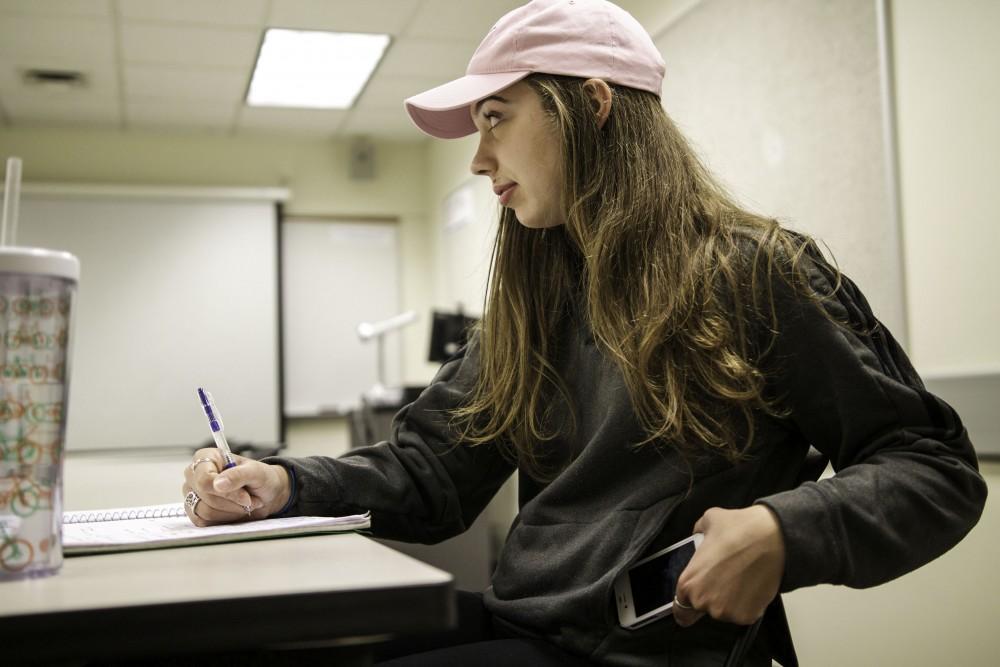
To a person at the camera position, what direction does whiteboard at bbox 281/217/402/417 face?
facing the viewer

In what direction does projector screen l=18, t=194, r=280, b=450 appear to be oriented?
toward the camera

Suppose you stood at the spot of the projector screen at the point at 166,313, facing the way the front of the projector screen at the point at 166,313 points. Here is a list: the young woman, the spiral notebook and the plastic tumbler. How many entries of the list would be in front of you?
3

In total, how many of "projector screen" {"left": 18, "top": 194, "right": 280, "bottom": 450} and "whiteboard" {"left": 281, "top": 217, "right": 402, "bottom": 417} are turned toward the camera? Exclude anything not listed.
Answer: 2

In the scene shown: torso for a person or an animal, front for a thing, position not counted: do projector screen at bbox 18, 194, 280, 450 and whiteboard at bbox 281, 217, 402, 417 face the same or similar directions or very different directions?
same or similar directions

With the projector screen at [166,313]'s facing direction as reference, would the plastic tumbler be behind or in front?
in front

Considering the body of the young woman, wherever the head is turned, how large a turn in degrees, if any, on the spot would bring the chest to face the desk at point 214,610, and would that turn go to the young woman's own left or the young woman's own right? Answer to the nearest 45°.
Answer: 0° — they already face it

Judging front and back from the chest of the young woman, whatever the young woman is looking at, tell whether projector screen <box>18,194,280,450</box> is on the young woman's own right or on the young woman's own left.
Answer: on the young woman's own right

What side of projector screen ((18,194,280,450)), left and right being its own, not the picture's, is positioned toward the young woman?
front

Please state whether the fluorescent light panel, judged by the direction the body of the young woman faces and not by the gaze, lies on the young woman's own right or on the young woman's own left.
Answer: on the young woman's own right

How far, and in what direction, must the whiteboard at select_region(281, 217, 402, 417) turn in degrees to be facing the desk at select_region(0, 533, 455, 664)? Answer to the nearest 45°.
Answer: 0° — it already faces it

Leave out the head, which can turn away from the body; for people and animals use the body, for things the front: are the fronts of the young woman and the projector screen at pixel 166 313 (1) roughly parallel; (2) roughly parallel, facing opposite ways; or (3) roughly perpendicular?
roughly perpendicular
